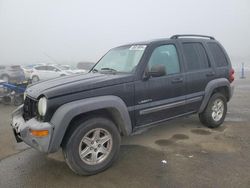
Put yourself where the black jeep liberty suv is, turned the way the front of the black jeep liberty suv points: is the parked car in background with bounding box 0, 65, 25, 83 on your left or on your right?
on your right

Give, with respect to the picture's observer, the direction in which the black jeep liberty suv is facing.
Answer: facing the viewer and to the left of the viewer

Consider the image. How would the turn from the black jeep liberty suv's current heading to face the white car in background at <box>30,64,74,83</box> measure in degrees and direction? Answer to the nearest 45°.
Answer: approximately 135° to its right
